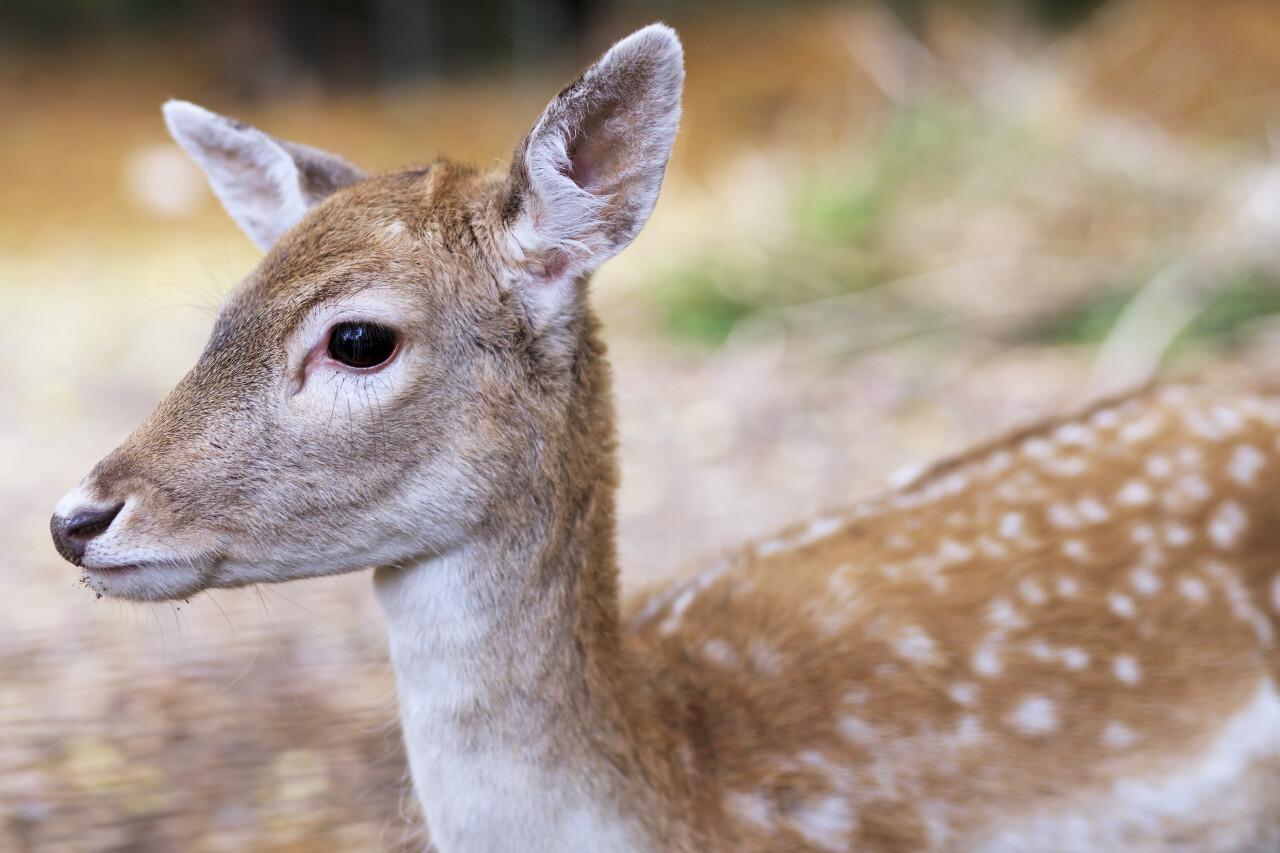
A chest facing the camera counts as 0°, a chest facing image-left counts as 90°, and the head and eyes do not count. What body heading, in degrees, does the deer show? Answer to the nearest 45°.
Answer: approximately 90°
